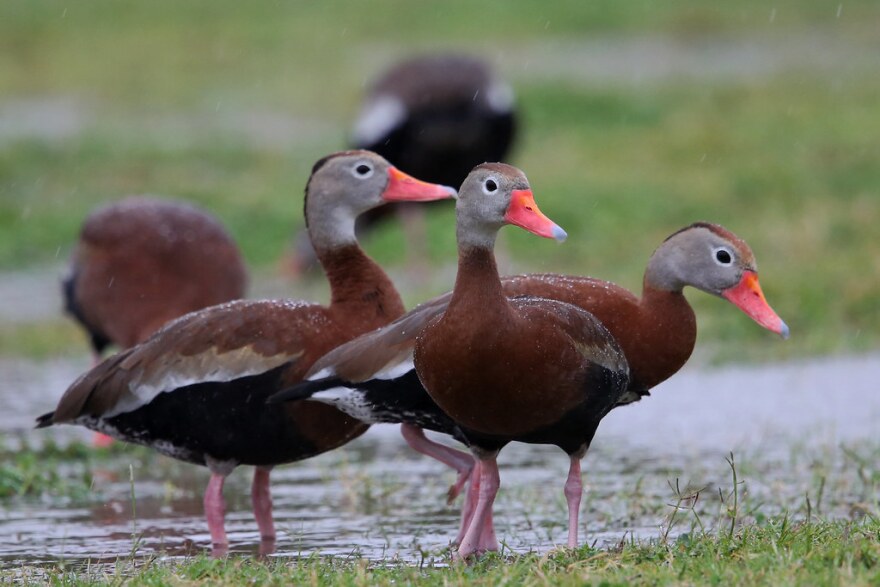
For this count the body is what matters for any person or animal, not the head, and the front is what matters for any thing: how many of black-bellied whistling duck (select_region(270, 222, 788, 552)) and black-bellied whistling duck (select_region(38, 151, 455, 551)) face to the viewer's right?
2

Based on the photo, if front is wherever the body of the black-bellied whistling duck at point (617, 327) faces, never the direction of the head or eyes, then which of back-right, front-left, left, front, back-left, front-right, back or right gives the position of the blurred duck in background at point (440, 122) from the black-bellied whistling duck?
left

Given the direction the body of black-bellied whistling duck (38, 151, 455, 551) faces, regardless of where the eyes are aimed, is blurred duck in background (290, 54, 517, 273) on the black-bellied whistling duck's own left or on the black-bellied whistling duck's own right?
on the black-bellied whistling duck's own left

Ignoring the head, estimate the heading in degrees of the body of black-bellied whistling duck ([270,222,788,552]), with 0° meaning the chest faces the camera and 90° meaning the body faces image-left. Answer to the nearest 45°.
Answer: approximately 270°

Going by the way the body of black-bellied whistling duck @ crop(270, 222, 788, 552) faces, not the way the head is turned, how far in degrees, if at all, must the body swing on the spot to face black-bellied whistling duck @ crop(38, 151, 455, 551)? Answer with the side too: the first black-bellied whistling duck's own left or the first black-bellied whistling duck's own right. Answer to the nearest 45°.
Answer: approximately 180°

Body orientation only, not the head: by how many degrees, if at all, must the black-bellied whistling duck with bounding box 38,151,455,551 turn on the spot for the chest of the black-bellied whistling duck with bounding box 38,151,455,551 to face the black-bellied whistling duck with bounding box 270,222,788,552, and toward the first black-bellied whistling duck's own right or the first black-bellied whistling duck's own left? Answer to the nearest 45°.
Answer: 0° — it already faces it

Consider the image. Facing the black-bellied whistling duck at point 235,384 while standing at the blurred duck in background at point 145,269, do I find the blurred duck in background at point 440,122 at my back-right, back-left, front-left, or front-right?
back-left

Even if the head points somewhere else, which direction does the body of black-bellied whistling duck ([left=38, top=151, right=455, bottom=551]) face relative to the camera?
to the viewer's right

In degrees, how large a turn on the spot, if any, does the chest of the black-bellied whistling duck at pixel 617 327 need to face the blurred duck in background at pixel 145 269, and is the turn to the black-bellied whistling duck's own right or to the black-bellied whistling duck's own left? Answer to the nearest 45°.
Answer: approximately 135° to the black-bellied whistling duck's own left

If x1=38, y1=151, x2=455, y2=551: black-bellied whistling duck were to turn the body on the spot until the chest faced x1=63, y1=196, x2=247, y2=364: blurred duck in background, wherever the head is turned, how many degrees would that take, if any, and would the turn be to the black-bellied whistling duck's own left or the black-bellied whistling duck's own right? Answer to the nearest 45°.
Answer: approximately 90° to the black-bellied whistling duck's own left
